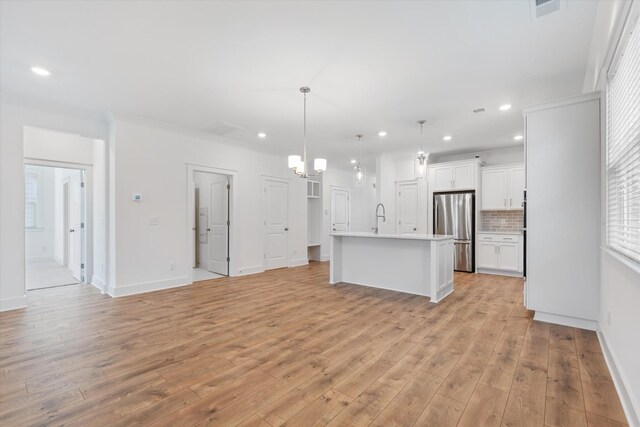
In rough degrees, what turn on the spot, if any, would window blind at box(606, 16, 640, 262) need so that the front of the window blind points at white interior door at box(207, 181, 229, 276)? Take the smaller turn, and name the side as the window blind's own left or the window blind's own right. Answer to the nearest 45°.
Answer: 0° — it already faces it

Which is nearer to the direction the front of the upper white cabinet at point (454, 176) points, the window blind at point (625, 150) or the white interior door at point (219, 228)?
the window blind

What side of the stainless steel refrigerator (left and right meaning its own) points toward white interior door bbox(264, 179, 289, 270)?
right

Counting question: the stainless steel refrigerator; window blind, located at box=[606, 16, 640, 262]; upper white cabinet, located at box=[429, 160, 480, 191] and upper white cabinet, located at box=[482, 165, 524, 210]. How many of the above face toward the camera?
3

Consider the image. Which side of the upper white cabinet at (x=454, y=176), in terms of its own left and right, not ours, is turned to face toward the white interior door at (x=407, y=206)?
right

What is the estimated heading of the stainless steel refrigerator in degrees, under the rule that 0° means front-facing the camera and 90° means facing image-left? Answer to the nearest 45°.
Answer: approximately 0°

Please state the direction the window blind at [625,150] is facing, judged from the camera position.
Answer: facing to the left of the viewer

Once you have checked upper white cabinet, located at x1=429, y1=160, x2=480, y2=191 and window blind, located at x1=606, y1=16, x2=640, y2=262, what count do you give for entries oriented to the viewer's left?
1

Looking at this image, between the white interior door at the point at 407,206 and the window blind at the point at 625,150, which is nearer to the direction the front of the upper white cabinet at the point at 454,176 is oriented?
the window blind

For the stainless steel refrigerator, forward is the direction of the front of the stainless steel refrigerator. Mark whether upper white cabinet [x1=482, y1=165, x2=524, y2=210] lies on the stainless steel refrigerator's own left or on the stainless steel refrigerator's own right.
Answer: on the stainless steel refrigerator's own left

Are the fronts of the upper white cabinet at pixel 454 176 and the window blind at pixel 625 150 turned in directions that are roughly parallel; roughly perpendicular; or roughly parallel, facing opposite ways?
roughly perpendicular

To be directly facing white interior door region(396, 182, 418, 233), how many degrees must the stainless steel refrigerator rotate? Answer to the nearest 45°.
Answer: approximately 90° to its right

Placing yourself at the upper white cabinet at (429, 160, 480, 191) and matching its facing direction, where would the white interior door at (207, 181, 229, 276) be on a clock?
The white interior door is roughly at 2 o'clock from the upper white cabinet.

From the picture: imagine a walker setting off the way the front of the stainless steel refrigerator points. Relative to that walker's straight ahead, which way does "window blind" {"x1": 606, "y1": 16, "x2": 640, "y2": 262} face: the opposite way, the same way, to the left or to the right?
to the right
